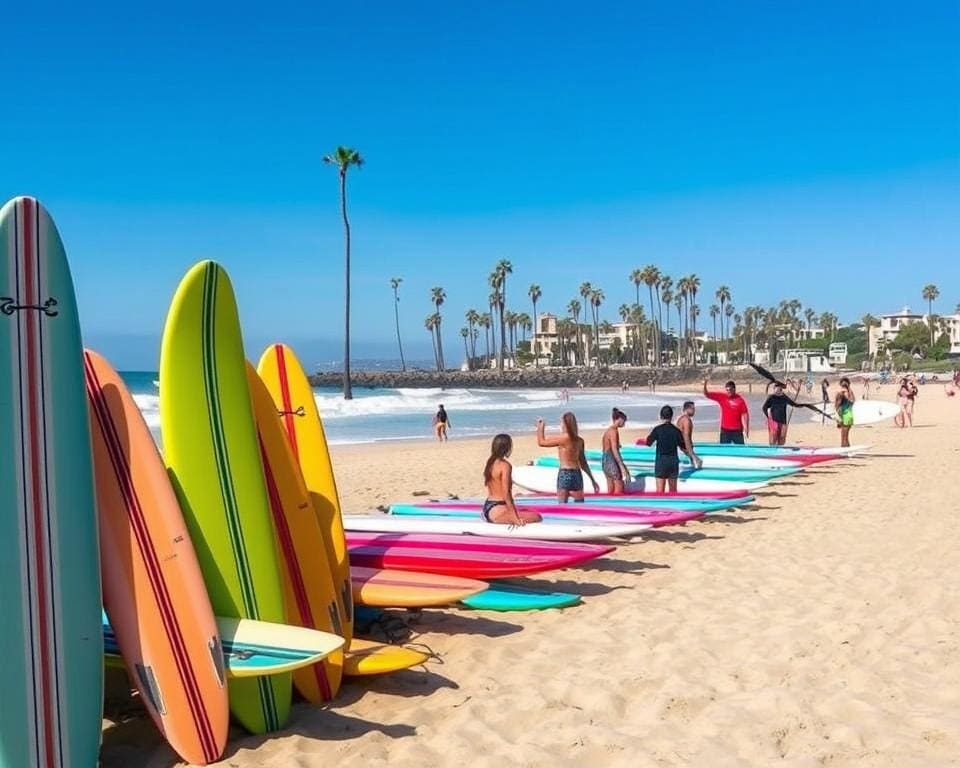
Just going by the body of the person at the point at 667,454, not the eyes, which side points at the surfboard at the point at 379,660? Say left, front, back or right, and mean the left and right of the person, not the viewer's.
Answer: back

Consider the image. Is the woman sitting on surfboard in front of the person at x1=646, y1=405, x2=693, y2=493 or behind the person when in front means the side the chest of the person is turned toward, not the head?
behind

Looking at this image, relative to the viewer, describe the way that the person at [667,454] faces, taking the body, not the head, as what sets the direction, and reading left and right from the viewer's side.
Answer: facing away from the viewer

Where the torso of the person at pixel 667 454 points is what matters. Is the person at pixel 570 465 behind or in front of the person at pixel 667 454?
behind

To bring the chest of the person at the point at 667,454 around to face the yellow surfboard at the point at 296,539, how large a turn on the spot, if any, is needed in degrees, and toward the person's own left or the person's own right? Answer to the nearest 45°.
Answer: approximately 180°

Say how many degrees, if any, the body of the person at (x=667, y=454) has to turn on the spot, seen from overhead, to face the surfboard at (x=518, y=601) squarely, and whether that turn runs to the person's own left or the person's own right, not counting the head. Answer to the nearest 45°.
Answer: approximately 180°

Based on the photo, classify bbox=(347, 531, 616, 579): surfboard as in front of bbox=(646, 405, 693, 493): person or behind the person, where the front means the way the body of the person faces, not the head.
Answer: behind
